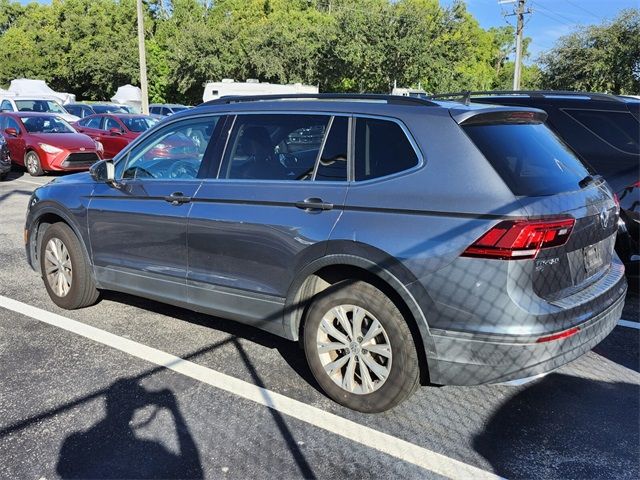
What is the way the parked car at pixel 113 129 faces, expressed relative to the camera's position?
facing the viewer and to the right of the viewer

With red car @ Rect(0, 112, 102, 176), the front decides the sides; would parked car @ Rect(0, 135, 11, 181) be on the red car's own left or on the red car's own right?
on the red car's own right

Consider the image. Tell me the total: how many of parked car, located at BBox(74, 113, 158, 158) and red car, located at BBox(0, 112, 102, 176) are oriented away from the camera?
0

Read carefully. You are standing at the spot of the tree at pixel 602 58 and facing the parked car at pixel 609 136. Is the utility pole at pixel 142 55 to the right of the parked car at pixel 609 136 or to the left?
right

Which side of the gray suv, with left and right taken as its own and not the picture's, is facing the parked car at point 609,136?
right

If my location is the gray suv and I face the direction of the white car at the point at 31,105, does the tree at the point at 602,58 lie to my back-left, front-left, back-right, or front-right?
front-right

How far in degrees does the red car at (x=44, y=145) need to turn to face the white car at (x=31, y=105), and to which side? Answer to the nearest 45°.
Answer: approximately 135° to its left

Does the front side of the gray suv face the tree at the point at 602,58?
no

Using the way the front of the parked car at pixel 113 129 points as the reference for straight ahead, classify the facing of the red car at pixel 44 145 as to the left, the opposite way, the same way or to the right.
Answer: the same way

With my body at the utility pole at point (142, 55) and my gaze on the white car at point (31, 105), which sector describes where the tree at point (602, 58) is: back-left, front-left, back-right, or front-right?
back-left

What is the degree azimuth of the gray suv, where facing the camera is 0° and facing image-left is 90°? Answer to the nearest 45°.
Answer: approximately 135°

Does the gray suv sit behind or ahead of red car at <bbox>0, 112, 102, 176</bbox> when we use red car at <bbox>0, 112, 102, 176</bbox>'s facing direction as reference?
ahead

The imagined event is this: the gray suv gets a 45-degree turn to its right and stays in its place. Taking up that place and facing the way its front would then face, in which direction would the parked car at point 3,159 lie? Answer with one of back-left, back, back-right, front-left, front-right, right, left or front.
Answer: front-left

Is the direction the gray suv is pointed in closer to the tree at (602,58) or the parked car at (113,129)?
the parked car

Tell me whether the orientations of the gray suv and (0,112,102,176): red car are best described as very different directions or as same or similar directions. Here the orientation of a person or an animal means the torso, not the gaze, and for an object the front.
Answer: very different directions

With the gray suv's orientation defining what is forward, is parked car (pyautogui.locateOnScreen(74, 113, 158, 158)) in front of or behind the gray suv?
in front
